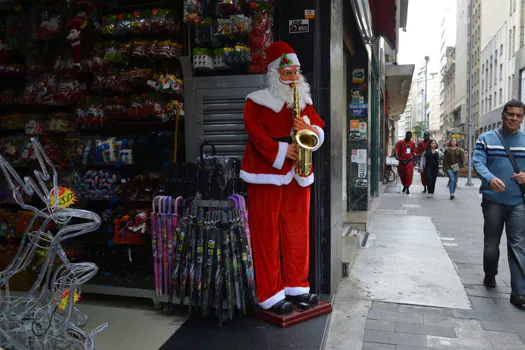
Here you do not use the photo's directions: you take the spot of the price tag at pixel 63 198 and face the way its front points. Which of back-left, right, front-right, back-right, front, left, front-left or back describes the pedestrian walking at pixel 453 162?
back-left

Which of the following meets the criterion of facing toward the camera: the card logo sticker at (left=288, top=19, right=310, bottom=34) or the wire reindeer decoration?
the card logo sticker

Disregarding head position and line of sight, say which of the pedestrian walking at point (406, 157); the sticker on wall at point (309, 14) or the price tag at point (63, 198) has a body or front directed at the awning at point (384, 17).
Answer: the pedestrian walking

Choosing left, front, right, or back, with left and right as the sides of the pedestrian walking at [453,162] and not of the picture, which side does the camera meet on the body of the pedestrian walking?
front

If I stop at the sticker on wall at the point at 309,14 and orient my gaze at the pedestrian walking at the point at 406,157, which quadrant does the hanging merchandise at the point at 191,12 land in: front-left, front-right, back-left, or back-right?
back-left

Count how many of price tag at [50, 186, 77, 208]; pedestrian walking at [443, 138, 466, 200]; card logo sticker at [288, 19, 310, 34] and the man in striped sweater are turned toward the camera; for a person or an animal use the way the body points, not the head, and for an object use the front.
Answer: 4

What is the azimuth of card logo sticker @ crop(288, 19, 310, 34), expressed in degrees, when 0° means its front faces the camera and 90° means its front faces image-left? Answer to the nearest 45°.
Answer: approximately 0°

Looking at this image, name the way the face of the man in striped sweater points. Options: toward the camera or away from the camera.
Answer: toward the camera

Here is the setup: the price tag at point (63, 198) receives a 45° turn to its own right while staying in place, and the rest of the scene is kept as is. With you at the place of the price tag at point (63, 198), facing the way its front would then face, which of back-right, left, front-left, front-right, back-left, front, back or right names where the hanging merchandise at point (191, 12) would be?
back
